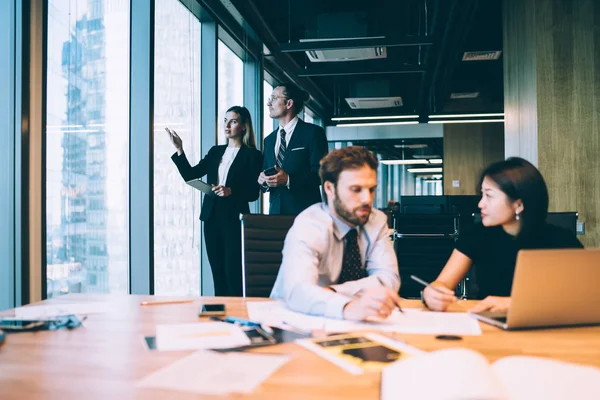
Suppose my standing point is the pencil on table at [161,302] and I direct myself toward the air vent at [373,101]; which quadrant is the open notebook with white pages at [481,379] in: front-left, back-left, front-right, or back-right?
back-right

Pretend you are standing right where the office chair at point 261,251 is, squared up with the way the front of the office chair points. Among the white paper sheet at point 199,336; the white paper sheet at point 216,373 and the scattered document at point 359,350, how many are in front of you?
3

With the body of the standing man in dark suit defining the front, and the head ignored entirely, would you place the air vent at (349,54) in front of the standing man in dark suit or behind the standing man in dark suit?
behind

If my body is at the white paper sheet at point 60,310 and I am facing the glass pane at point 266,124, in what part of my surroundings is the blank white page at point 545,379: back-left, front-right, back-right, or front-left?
back-right

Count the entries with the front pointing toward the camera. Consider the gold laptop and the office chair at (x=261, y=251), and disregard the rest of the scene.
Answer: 1

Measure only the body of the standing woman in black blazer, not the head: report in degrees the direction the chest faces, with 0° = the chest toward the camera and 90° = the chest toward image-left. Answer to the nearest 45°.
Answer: approximately 45°

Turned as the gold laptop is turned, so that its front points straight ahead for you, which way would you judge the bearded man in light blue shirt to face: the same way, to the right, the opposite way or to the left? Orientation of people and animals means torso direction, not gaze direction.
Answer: the opposite way

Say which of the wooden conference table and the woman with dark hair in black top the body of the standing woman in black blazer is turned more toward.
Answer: the wooden conference table

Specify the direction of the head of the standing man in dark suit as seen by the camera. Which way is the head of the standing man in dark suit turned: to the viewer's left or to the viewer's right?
to the viewer's left
